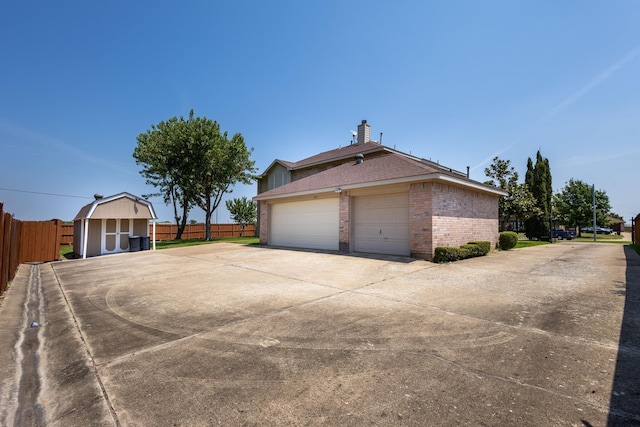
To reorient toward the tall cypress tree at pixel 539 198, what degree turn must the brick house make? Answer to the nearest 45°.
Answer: approximately 180°

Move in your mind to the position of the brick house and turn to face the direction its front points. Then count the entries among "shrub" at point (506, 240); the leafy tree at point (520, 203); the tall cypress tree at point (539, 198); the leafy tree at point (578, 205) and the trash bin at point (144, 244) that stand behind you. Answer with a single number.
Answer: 4

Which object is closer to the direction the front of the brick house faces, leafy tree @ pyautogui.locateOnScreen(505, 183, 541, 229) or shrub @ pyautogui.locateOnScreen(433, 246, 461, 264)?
the shrub

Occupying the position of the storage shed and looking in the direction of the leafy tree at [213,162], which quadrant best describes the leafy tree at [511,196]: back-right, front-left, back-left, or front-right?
front-right

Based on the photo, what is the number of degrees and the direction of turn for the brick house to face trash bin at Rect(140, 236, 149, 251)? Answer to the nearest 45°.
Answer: approximately 45° to its right

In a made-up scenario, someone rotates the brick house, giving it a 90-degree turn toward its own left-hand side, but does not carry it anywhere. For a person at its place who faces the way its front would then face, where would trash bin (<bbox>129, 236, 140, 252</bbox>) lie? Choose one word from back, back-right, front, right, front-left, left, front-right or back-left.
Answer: back-right

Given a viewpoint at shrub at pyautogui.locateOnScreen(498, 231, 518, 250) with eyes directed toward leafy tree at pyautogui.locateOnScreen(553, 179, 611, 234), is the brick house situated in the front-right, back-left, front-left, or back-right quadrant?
back-left

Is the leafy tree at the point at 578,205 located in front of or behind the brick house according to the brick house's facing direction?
behind

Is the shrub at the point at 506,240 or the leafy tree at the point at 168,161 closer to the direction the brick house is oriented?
the leafy tree

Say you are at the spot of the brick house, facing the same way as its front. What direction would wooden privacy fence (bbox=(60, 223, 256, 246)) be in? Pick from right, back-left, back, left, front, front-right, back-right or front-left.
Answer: right

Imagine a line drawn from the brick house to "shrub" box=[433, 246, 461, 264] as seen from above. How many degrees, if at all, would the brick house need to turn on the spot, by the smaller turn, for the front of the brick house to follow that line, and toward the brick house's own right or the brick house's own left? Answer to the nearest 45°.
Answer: approximately 90° to the brick house's own left

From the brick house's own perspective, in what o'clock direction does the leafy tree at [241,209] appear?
The leafy tree is roughly at 3 o'clock from the brick house.

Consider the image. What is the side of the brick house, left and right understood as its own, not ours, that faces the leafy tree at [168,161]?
right

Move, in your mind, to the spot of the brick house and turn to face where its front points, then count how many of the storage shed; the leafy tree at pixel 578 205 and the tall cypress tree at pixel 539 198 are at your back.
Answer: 2

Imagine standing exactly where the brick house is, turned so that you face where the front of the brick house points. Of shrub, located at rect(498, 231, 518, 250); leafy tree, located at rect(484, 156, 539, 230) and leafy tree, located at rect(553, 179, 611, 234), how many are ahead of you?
0

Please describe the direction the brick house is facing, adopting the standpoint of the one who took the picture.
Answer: facing the viewer and to the left of the viewer

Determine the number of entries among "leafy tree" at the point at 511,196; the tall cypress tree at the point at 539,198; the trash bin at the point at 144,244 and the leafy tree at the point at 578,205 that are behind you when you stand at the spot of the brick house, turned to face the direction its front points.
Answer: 3

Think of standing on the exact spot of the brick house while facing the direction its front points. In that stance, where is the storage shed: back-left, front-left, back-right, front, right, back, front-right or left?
front-right

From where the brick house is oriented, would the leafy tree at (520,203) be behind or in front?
behind
